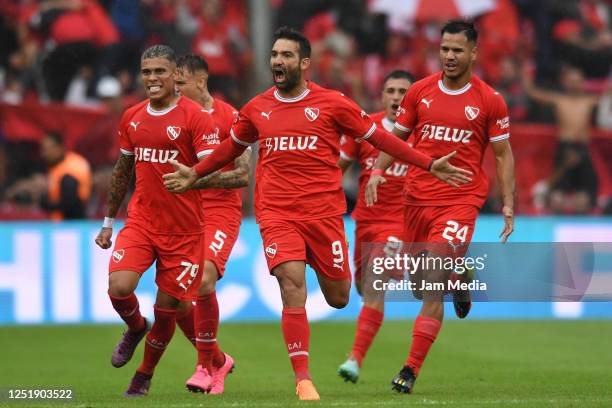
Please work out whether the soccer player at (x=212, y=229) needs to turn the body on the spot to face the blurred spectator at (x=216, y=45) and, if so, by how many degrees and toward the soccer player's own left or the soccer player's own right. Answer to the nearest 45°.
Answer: approximately 135° to the soccer player's own right

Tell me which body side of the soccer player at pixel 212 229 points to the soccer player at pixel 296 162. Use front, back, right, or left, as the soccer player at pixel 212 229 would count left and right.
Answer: left

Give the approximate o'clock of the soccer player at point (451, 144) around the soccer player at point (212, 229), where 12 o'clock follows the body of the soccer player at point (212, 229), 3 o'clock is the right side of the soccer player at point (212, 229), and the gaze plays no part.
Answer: the soccer player at point (451, 144) is roughly at 8 o'clock from the soccer player at point (212, 229).

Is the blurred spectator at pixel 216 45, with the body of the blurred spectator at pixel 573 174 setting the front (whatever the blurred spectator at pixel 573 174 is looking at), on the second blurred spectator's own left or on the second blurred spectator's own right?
on the second blurred spectator's own right

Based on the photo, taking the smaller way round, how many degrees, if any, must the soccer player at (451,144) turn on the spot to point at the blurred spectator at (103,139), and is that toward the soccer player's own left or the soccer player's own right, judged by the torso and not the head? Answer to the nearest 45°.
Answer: approximately 135° to the soccer player's own right

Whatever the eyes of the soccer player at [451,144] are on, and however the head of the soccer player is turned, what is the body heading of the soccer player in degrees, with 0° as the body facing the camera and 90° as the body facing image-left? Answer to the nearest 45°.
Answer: approximately 0°

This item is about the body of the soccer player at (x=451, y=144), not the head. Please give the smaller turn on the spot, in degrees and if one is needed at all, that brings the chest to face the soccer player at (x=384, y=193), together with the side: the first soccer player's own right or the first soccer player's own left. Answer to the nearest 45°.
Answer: approximately 135° to the first soccer player's own right

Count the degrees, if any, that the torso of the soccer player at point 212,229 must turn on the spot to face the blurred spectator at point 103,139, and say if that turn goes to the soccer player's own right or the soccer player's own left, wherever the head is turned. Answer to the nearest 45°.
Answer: approximately 135° to the soccer player's own right

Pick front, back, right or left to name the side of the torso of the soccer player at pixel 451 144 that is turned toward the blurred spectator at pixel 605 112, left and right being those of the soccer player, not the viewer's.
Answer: back

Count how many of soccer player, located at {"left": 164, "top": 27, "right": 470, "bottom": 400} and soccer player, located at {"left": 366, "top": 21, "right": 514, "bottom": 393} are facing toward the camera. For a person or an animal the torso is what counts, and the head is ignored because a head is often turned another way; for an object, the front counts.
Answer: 2
